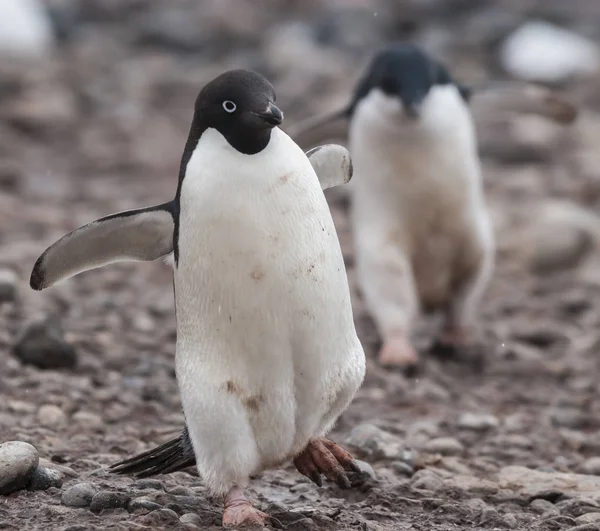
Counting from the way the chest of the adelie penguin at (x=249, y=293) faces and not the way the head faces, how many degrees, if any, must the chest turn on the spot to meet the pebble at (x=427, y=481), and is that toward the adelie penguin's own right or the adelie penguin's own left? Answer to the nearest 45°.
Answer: approximately 90° to the adelie penguin's own left

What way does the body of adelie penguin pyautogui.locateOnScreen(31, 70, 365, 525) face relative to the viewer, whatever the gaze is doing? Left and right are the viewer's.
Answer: facing the viewer and to the right of the viewer

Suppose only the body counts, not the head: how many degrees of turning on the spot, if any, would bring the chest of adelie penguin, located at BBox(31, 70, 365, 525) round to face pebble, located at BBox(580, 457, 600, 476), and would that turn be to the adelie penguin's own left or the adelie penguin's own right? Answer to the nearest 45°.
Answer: approximately 90° to the adelie penguin's own left

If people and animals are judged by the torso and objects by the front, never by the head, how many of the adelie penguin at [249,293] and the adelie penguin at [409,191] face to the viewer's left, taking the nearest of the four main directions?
0

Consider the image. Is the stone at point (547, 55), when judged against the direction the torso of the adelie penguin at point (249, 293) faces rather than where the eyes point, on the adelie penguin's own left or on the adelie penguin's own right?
on the adelie penguin's own left

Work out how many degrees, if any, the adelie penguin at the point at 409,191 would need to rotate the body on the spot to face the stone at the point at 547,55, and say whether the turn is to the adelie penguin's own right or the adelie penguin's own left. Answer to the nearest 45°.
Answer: approximately 180°

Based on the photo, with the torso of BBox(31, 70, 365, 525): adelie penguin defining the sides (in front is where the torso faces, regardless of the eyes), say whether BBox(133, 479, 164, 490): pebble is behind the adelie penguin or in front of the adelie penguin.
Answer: behind

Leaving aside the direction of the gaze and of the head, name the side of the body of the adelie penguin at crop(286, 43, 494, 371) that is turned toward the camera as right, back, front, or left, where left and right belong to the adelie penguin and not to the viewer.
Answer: front

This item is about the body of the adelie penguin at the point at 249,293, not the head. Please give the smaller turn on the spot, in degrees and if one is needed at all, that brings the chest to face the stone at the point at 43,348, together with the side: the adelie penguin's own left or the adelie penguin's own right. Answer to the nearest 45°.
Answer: approximately 180°
